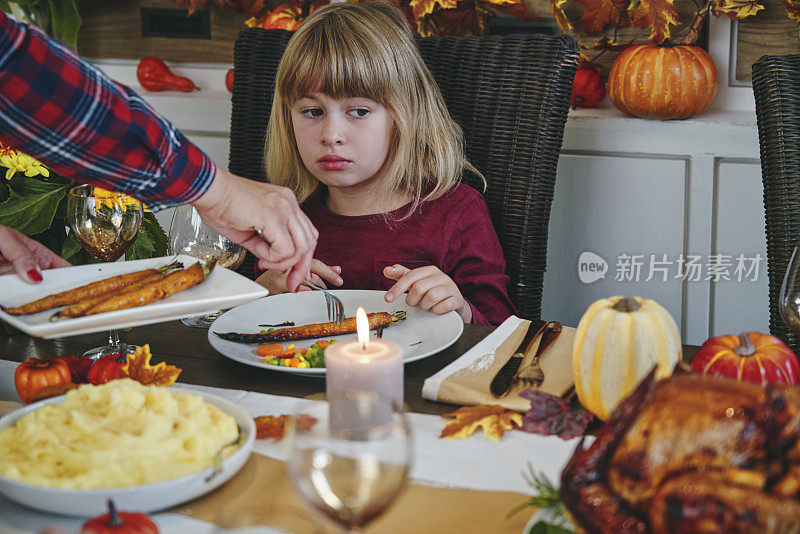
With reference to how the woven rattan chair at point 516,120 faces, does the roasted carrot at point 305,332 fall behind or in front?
in front

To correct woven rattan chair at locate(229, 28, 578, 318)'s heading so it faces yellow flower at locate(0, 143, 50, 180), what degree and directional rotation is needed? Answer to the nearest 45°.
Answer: approximately 45° to its right

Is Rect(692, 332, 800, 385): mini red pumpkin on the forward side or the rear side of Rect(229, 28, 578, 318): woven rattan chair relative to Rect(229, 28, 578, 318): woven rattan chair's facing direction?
on the forward side

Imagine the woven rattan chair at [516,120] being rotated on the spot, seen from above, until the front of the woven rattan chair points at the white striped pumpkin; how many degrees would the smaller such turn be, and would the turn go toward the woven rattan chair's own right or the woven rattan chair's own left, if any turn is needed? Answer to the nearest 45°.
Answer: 0° — it already faces it

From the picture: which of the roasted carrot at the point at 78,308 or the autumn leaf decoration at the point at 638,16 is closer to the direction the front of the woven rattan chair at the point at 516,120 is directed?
the roasted carrot

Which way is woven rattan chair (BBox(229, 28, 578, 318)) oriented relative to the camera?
toward the camera

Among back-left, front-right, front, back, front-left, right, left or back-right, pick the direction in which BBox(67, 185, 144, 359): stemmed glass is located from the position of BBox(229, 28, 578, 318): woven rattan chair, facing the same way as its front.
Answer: front-right

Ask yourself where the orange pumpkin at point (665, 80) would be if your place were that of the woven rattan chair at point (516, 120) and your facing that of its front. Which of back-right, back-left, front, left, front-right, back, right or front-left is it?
back-left

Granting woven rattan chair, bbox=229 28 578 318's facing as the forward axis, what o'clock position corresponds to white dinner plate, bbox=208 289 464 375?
The white dinner plate is roughly at 1 o'clock from the woven rattan chair.

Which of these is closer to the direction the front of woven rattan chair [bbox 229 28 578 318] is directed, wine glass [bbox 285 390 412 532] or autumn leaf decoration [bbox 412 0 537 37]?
the wine glass

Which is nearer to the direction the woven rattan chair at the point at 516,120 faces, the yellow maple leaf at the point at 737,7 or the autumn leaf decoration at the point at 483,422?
the autumn leaf decoration

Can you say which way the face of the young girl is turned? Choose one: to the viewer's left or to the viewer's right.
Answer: to the viewer's left

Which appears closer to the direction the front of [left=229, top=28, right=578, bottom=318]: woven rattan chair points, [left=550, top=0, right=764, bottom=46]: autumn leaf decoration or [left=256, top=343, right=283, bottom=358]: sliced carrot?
the sliced carrot

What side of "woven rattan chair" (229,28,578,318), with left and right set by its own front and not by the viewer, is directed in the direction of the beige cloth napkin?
front

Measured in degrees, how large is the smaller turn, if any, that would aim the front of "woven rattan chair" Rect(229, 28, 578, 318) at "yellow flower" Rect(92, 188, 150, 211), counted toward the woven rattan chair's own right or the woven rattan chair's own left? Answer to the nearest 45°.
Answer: approximately 45° to the woven rattan chair's own right
